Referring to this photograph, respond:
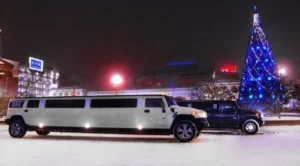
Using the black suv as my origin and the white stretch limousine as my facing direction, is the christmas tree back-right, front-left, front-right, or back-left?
back-right

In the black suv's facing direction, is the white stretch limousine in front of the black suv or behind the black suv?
behind

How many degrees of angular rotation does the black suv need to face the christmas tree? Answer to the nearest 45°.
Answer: approximately 90° to its left

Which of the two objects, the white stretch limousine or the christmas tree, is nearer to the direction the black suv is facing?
the christmas tree

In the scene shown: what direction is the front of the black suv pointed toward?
to the viewer's right
